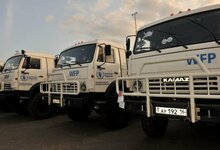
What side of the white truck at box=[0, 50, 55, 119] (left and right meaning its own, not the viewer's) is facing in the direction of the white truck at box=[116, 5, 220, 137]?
left

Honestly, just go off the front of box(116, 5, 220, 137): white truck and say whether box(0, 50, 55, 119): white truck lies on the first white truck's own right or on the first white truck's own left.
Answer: on the first white truck's own right

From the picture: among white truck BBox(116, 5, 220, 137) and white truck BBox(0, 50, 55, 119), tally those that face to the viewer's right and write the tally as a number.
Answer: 0
